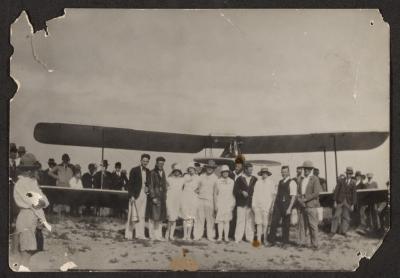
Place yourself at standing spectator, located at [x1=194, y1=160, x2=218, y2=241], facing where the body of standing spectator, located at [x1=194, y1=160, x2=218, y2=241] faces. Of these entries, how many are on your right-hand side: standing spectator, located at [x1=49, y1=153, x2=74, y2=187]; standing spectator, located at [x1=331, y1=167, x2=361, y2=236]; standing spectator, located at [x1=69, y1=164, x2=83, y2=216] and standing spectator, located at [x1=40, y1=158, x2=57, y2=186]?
3

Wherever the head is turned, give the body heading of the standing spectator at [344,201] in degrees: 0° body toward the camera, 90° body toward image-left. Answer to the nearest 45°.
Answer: approximately 0°

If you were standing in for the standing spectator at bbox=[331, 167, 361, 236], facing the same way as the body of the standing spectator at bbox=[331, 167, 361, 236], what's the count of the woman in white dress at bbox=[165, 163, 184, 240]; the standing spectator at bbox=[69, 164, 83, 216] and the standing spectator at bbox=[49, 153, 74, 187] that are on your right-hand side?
3
